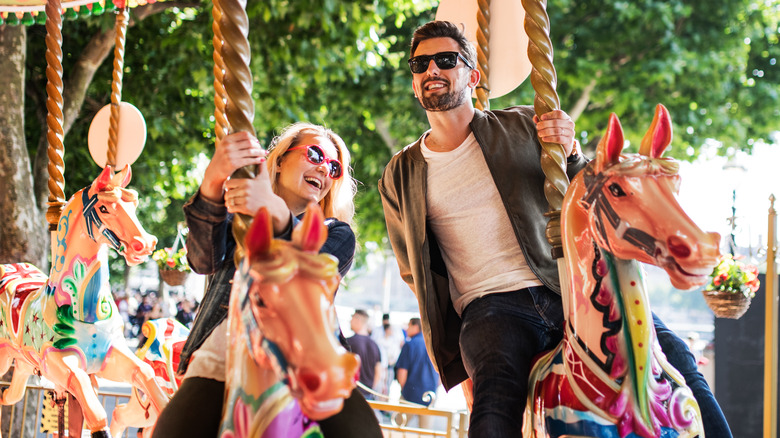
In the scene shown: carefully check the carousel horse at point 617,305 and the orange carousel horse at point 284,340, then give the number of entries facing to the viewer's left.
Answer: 0

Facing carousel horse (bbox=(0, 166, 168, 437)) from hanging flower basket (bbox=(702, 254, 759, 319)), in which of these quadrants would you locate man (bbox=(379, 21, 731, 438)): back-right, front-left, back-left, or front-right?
front-left

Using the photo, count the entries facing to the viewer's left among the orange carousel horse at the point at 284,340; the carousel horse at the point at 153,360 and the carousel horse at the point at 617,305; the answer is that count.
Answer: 0

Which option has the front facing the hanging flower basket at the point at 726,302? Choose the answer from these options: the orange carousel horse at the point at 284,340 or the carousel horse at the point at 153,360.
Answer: the carousel horse

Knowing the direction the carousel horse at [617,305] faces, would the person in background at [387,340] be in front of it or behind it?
behind

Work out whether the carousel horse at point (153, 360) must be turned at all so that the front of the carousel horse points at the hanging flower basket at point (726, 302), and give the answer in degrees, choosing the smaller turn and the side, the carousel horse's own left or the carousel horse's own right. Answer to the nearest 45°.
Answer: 0° — it already faces it

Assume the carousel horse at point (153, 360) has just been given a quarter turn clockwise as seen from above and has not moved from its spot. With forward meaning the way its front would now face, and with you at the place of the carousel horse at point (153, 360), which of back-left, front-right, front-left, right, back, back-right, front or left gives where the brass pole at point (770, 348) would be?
left

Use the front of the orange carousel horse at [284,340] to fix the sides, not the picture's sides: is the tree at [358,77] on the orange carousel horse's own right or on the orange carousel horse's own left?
on the orange carousel horse's own left

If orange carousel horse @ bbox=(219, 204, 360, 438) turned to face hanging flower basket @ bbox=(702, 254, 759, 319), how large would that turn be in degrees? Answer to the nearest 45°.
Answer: approximately 90° to its left

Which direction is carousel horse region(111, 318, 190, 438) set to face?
to the viewer's right

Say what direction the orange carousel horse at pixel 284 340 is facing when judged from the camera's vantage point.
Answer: facing the viewer and to the right of the viewer

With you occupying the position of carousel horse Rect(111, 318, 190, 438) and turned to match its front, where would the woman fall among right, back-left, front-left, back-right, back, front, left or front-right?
right

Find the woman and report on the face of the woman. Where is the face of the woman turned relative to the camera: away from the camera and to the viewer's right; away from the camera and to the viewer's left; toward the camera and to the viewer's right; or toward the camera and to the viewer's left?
toward the camera and to the viewer's right

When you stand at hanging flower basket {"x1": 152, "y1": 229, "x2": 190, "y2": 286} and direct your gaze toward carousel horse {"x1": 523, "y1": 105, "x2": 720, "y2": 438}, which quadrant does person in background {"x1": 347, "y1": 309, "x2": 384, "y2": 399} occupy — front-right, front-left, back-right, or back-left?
front-left

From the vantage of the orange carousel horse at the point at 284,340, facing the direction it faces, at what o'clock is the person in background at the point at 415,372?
The person in background is roughly at 8 o'clock from the orange carousel horse.

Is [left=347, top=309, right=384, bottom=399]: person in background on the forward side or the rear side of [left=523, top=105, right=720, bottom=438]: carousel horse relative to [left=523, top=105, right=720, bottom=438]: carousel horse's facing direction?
on the rear side
